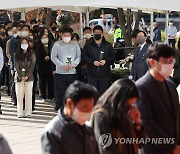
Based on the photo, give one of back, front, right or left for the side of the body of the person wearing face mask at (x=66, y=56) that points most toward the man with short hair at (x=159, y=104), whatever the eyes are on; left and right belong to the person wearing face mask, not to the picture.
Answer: front

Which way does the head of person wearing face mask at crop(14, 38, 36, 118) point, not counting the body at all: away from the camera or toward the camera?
toward the camera

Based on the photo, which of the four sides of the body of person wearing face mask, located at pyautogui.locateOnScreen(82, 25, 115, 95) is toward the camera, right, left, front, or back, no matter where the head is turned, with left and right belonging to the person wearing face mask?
front

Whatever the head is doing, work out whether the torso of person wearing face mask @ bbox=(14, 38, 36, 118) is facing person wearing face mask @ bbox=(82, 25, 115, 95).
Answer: no

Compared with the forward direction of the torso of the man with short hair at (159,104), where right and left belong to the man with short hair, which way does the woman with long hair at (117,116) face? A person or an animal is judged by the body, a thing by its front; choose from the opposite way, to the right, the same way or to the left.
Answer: the same way

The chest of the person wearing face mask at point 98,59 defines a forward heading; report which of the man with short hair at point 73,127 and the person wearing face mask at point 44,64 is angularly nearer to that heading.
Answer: the man with short hair

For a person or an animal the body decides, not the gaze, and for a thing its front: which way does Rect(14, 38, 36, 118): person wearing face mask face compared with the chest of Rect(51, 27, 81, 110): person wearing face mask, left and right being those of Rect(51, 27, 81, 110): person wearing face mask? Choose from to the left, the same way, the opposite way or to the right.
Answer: the same way

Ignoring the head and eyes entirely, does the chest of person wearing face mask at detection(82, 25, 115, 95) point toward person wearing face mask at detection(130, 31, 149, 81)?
no

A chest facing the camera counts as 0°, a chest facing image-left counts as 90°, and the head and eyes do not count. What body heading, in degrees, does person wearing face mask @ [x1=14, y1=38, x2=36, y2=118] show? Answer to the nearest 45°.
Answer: approximately 0°

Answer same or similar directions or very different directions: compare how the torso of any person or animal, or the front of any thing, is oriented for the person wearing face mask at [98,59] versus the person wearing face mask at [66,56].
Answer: same or similar directions
